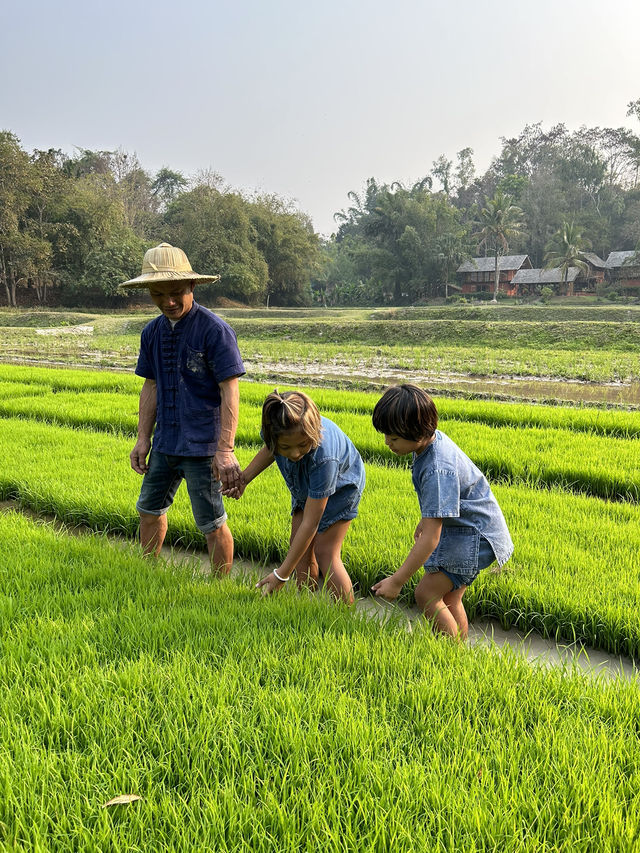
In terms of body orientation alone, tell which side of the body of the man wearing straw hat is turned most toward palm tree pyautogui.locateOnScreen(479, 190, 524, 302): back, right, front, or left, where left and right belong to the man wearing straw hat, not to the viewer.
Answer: back

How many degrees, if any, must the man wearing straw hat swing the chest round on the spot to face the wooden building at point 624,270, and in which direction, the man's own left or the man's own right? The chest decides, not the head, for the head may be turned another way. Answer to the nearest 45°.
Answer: approximately 180°

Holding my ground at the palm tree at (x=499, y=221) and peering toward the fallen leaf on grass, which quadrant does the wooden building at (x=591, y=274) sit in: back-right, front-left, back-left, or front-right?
back-left

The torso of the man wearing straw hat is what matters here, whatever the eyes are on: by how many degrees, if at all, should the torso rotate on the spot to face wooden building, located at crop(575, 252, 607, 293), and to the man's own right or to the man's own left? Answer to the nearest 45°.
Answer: approximately 180°

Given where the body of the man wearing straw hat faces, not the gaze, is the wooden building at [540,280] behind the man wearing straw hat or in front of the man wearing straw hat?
behind
